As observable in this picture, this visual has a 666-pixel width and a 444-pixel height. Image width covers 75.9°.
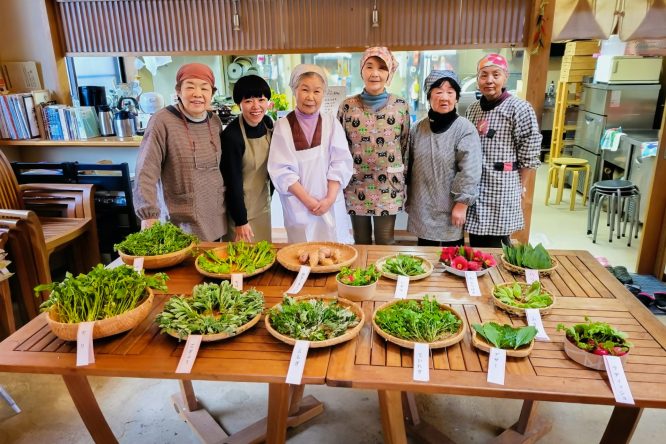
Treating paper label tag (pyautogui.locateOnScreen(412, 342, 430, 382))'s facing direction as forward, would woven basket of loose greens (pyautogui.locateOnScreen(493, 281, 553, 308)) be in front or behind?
behind

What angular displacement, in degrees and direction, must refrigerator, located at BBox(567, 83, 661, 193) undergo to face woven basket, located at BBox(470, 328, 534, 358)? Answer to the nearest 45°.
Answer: approximately 45° to its left

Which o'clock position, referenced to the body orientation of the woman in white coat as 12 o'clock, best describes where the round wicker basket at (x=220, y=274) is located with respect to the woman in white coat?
The round wicker basket is roughly at 1 o'clock from the woman in white coat.

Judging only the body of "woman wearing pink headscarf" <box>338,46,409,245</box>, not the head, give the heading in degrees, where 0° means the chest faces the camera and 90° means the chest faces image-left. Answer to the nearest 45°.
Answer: approximately 0°

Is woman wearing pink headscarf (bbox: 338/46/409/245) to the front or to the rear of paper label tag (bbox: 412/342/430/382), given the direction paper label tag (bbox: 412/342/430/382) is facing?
to the rear

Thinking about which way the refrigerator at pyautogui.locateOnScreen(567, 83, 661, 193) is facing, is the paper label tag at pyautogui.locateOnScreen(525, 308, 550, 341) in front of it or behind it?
in front

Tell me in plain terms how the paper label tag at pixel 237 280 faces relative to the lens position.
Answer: facing the viewer

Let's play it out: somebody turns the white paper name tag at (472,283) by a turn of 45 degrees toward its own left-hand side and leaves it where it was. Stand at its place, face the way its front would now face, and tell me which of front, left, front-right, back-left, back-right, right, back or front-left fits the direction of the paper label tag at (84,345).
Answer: right

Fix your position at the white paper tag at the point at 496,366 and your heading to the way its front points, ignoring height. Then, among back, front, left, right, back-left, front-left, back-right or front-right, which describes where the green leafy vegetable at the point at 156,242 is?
right

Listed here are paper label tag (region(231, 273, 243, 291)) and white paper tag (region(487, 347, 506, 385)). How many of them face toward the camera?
2

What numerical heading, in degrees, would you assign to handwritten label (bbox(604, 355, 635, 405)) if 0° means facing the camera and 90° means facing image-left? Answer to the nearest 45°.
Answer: approximately 0°

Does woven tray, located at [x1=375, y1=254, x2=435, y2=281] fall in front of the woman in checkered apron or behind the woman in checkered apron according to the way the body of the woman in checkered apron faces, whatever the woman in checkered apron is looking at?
in front
